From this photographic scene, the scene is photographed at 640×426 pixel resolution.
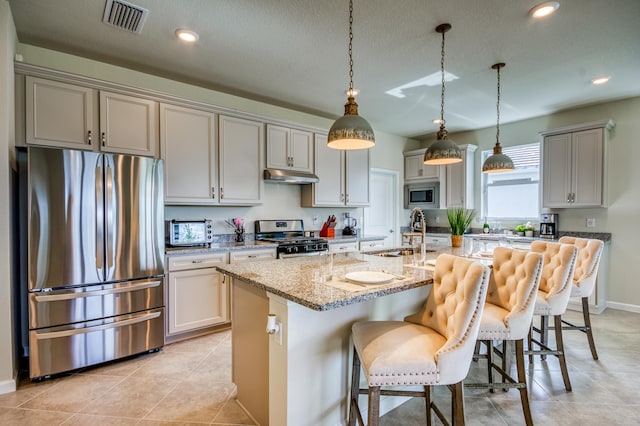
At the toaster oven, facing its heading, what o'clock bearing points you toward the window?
The window is roughly at 9 o'clock from the toaster oven.

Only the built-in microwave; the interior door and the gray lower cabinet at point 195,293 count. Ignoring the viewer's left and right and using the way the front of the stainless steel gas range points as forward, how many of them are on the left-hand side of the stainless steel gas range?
2

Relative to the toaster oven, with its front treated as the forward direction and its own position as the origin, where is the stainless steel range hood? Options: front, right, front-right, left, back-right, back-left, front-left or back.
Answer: left

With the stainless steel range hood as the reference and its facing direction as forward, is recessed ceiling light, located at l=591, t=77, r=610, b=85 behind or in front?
in front

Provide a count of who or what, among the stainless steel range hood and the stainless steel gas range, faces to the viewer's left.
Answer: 0

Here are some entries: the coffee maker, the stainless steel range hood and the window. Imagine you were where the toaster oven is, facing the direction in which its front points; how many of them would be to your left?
3

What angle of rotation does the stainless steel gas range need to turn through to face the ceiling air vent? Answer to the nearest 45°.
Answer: approximately 90° to its right

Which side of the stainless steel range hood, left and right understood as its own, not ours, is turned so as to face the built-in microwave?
left

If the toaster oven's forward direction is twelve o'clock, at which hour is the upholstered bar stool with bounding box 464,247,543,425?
The upholstered bar stool is roughly at 11 o'clock from the toaster oven.

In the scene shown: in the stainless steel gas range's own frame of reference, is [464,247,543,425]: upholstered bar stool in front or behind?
in front

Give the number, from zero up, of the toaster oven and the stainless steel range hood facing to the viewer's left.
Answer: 0

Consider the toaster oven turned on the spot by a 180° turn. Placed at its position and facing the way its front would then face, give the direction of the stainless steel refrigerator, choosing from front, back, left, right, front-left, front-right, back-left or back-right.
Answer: back-left

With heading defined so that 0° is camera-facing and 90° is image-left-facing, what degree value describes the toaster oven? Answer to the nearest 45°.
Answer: approximately 0°

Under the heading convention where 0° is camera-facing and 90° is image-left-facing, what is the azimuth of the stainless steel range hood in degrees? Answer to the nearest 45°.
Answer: approximately 315°
